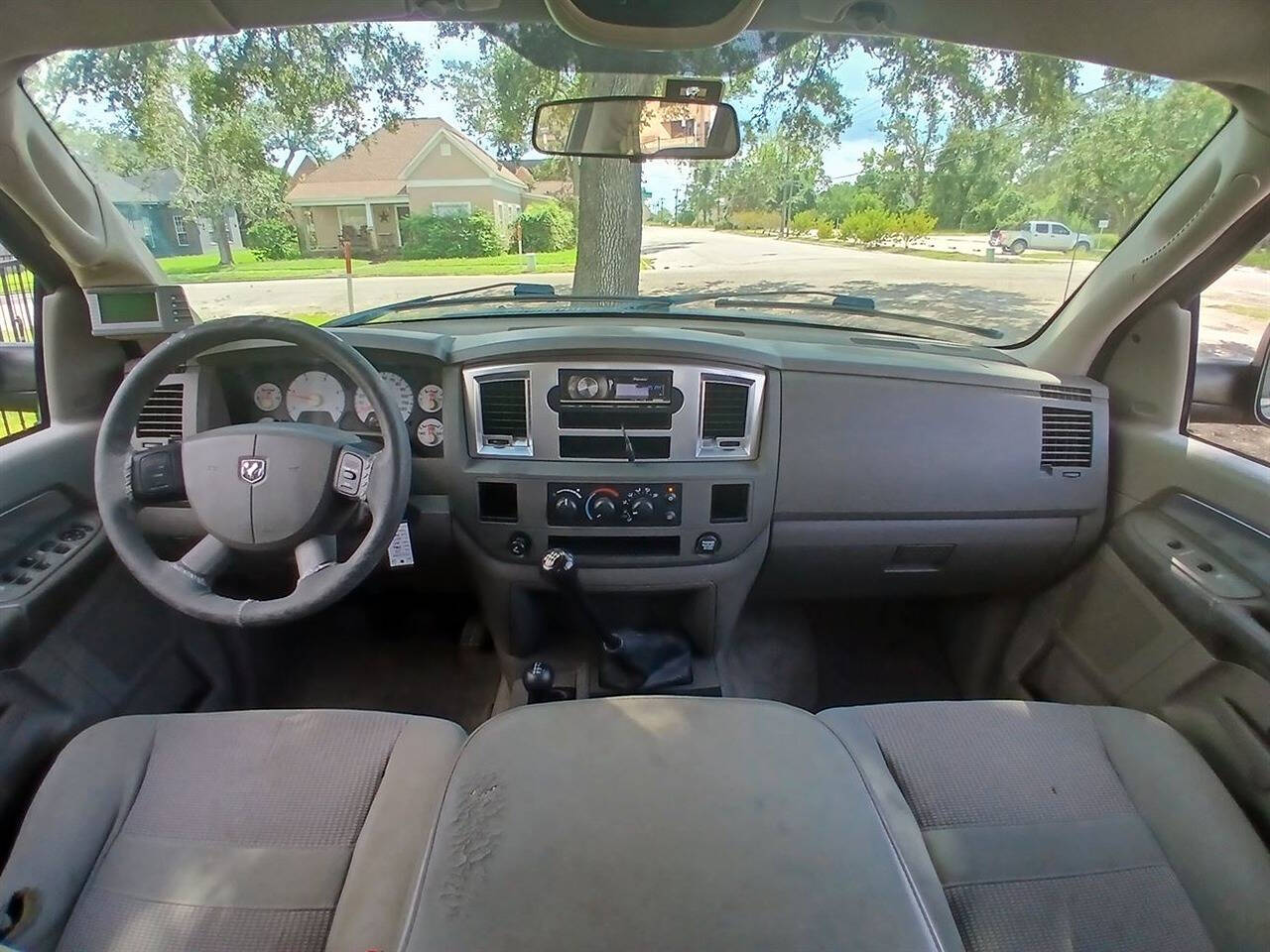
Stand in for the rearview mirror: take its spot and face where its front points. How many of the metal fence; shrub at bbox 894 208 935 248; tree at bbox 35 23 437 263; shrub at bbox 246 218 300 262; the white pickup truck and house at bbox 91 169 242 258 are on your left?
2

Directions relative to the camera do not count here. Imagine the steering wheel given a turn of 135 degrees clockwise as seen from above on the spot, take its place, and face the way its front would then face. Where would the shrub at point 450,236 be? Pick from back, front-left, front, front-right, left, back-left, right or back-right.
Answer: right

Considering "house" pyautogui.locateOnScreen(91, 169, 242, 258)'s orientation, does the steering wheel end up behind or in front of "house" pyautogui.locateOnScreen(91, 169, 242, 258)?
in front

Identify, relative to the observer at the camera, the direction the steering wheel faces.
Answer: facing the viewer

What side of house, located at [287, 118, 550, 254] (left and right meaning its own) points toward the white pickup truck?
left

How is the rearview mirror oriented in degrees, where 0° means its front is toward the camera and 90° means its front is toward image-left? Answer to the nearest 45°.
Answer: approximately 0°

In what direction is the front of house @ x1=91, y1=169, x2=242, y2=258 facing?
toward the camera

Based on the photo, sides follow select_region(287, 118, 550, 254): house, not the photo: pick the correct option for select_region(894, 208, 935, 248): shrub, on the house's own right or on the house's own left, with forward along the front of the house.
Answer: on the house's own left

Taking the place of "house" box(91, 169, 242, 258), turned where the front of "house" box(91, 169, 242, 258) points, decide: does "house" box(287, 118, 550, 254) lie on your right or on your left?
on your left

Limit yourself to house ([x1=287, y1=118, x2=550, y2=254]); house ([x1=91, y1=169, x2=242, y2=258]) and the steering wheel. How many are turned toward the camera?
3

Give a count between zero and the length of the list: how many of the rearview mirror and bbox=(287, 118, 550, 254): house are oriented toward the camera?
2

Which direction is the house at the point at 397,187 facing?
toward the camera
